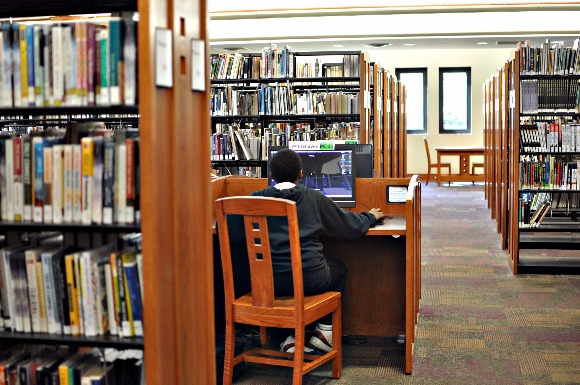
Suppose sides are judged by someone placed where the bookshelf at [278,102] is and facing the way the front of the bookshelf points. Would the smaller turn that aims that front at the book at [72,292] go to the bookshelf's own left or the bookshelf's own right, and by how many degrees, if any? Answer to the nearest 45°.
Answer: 0° — it already faces it

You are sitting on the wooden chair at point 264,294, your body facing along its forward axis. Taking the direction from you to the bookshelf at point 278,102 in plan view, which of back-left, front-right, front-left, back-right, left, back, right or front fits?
front-left

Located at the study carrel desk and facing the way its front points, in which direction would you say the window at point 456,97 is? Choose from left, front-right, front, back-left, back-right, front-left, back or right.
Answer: back

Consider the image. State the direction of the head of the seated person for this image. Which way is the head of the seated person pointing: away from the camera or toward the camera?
away from the camera

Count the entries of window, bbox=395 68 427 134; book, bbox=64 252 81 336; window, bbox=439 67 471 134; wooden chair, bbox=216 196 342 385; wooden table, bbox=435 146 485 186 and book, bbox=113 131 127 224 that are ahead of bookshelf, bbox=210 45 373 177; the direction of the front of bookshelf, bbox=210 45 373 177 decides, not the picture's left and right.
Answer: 3

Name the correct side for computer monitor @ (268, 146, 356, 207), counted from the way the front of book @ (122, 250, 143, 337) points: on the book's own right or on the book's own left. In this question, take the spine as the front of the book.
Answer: on the book's own left
